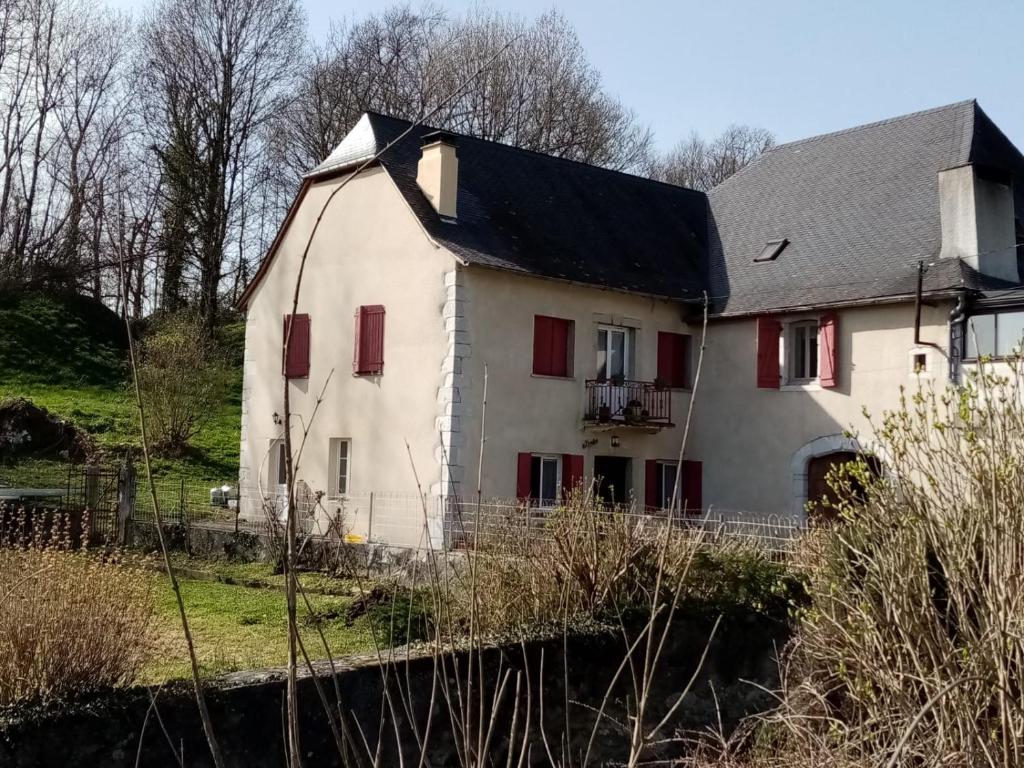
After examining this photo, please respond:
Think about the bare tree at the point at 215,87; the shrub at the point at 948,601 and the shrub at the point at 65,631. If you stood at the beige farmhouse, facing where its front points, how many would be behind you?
1

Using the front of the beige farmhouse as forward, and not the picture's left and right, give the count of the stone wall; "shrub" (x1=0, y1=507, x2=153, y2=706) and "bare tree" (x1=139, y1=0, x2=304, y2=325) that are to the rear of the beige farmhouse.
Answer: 1

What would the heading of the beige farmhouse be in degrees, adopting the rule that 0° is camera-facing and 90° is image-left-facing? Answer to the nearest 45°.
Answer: approximately 315°

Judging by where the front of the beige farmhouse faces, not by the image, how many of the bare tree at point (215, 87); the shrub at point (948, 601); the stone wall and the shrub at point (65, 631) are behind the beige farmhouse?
1

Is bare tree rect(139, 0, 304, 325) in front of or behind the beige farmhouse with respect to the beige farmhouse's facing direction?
behind

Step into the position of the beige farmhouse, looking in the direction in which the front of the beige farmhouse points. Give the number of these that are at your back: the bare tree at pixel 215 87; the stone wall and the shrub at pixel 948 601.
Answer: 1

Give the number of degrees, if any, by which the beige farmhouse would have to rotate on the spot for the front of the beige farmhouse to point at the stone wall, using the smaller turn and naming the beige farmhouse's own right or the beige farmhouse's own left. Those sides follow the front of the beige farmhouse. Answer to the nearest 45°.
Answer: approximately 45° to the beige farmhouse's own right

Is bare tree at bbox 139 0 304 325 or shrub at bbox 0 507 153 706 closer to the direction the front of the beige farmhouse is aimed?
the shrub

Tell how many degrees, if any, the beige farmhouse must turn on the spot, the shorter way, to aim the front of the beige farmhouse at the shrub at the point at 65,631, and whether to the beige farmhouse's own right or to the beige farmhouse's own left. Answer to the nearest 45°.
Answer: approximately 45° to the beige farmhouse's own right
